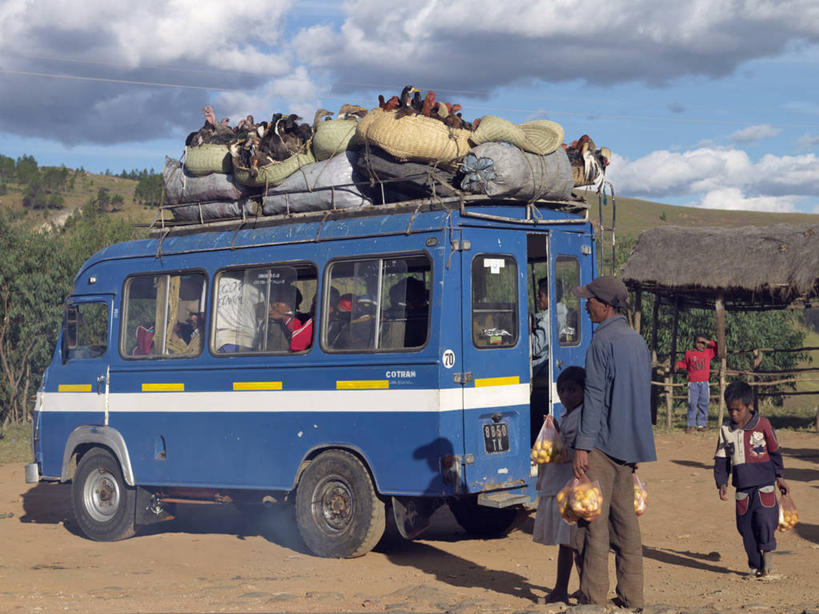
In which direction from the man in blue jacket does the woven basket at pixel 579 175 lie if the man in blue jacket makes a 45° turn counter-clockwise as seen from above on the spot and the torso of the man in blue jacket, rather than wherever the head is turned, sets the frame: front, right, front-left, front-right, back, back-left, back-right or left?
right

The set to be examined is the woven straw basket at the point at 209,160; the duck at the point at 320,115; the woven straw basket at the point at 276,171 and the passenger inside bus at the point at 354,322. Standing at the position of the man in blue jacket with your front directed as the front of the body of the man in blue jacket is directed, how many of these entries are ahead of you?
4

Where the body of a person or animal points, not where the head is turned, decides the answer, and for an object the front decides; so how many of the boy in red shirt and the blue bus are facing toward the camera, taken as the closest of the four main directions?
1

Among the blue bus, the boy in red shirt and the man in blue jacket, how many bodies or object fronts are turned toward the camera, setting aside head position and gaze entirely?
1

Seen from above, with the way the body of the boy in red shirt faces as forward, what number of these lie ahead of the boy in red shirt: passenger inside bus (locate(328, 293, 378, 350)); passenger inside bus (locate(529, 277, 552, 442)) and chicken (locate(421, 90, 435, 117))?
3

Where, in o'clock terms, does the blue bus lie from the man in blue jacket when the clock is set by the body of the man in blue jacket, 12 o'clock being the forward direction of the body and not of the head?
The blue bus is roughly at 12 o'clock from the man in blue jacket.

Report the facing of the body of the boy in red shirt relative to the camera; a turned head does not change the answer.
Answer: toward the camera

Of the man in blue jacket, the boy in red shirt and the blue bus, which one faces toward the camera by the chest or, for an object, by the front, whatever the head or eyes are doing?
the boy in red shirt

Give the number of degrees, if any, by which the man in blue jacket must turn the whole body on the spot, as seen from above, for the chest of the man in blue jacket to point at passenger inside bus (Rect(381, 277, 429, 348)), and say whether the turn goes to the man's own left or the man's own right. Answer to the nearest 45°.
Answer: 0° — they already face them

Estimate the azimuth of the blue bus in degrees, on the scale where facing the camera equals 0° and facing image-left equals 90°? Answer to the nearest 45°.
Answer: approximately 135°

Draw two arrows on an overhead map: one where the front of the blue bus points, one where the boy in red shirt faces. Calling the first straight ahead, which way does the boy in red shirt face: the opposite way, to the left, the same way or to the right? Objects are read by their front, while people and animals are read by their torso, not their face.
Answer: to the left

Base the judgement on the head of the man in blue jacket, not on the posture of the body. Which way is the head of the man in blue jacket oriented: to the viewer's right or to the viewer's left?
to the viewer's left

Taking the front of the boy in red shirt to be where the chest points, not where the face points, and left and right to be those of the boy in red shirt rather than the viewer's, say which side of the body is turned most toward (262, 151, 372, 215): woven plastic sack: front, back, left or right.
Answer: front
